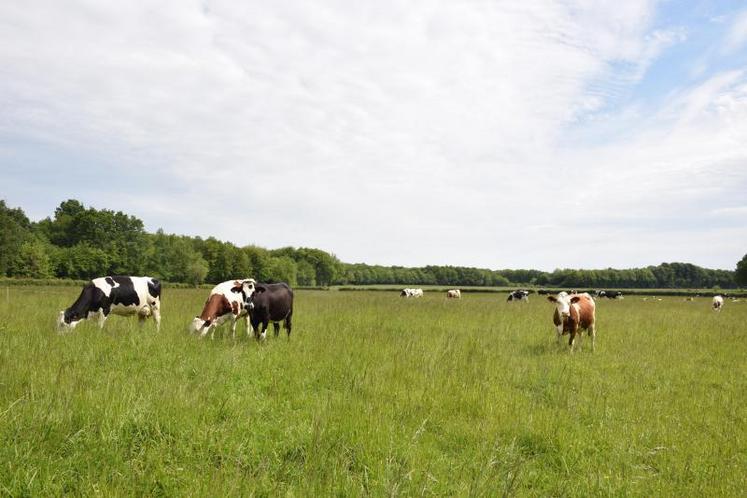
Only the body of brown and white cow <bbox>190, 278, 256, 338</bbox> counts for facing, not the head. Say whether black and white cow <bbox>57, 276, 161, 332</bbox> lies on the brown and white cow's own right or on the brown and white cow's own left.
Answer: on the brown and white cow's own right

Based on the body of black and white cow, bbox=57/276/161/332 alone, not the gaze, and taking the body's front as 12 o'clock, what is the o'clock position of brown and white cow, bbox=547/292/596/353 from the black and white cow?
The brown and white cow is roughly at 7 o'clock from the black and white cow.

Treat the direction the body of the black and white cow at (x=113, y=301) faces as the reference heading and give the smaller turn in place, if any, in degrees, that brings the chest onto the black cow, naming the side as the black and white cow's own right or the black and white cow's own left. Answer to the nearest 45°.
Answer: approximately 135° to the black and white cow's own left

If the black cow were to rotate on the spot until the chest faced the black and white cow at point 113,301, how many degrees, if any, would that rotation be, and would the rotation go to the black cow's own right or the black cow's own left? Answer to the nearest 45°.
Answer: approximately 45° to the black cow's own right

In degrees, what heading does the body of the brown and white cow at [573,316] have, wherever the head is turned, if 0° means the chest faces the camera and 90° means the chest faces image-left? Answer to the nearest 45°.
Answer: approximately 45°

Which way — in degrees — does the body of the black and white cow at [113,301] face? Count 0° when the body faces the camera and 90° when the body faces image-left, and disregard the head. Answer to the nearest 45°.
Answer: approximately 90°
